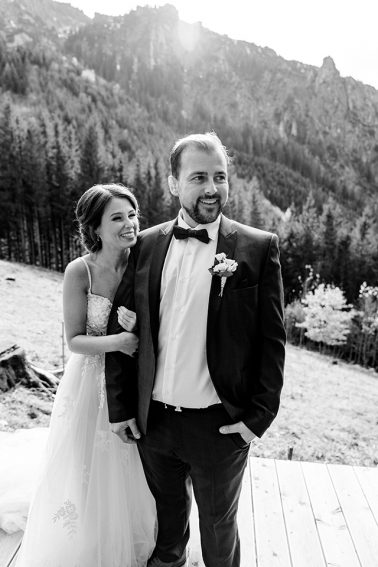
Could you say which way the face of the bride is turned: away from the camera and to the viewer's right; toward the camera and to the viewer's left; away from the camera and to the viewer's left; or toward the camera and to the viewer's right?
toward the camera and to the viewer's right

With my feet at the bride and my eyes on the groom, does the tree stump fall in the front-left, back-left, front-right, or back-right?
back-left

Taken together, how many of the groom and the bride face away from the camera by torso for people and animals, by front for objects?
0

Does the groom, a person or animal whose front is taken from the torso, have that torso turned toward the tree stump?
no

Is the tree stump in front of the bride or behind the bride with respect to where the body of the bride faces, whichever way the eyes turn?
behind

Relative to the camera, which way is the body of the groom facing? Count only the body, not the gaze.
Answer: toward the camera

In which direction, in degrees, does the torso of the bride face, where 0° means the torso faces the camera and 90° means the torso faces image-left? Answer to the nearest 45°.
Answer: approximately 315°
